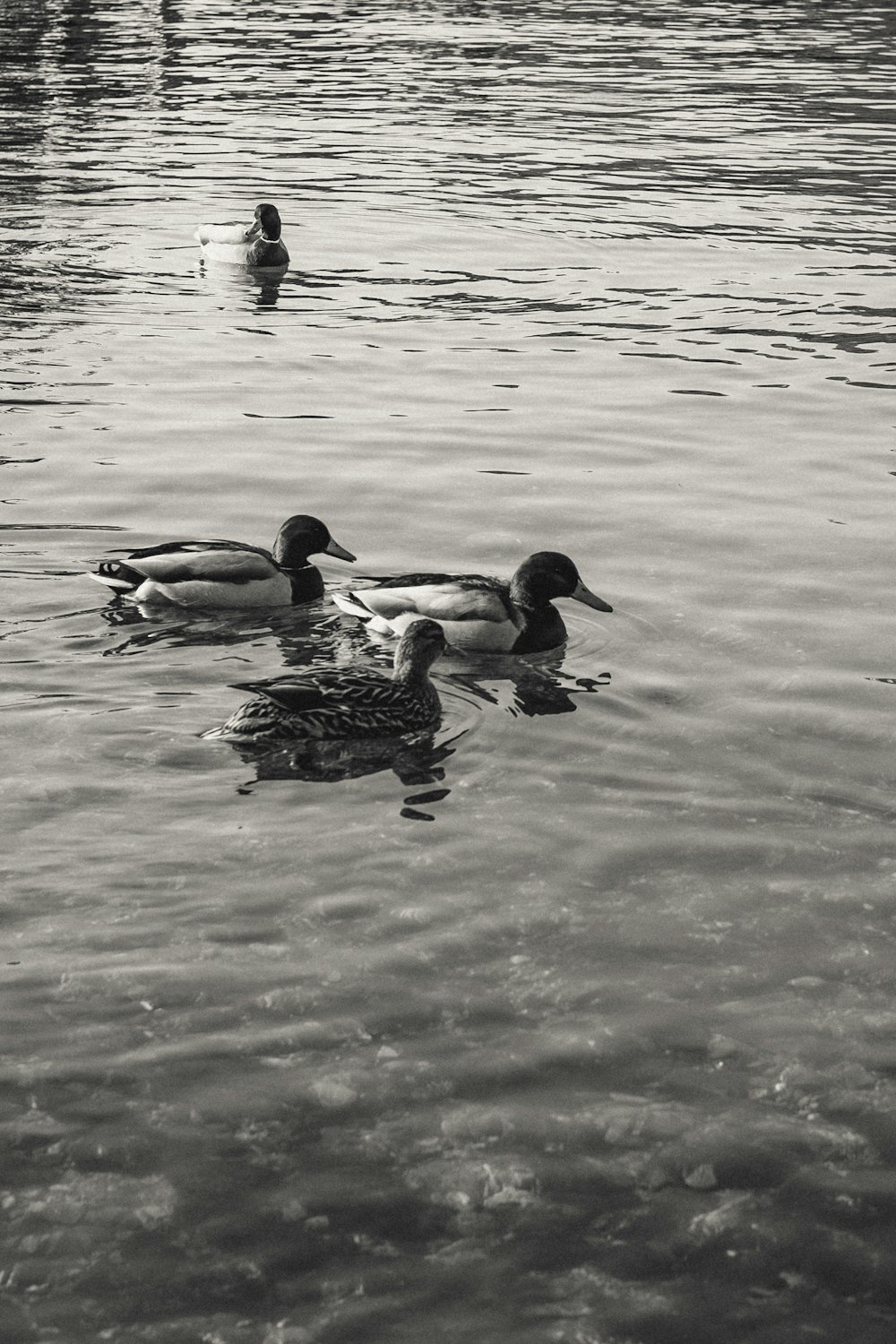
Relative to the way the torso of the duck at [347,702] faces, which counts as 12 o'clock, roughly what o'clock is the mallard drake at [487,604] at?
The mallard drake is roughly at 10 o'clock from the duck.

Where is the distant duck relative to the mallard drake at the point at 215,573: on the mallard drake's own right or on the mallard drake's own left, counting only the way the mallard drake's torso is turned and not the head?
on the mallard drake's own left

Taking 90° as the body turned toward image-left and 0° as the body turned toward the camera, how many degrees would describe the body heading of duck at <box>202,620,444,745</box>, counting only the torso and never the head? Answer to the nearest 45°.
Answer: approximately 270°

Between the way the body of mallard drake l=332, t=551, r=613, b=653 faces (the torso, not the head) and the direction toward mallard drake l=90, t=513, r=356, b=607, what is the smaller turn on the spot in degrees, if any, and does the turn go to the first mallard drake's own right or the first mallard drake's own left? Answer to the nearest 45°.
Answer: approximately 180°

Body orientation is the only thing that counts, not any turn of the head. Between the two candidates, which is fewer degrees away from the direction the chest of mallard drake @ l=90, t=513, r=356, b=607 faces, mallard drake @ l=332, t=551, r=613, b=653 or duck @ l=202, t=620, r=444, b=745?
the mallard drake

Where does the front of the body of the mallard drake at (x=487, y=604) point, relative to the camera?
to the viewer's right

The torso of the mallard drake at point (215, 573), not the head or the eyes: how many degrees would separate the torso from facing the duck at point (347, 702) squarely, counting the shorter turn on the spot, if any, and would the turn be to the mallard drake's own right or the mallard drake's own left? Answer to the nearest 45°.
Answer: approximately 90° to the mallard drake's own right

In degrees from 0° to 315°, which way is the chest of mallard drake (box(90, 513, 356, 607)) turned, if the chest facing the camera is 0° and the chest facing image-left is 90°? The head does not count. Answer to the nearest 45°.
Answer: approximately 270°

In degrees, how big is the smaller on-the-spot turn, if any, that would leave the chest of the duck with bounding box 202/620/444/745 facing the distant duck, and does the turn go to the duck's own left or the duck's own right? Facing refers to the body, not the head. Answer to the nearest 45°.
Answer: approximately 90° to the duck's own left
